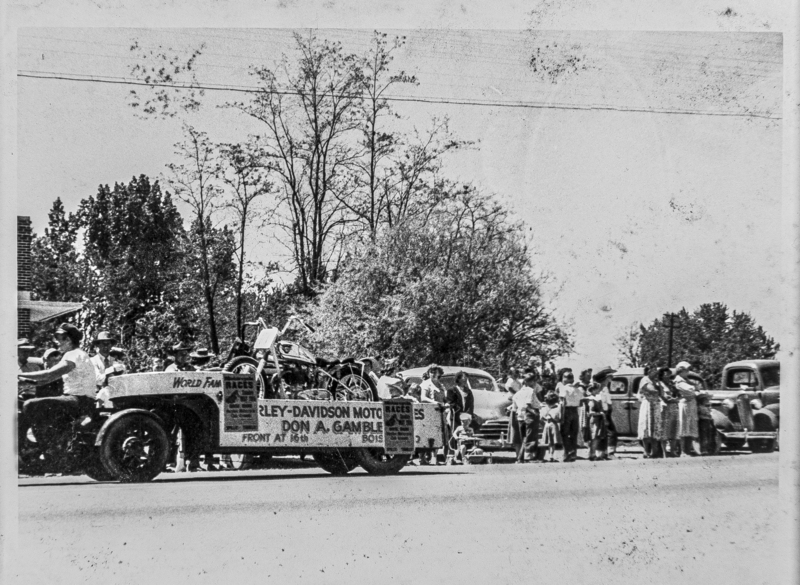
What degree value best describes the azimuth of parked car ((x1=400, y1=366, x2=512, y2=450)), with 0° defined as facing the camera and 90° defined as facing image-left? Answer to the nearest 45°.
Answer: approximately 315°

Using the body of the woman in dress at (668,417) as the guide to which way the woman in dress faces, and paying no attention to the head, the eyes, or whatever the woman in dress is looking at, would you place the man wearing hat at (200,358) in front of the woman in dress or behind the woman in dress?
in front

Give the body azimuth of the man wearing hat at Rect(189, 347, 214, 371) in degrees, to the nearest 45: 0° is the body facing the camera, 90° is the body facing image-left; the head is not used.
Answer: approximately 0°

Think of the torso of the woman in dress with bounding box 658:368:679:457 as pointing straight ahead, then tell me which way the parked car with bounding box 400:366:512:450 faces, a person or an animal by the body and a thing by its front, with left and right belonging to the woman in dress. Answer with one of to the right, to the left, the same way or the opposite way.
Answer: to the left

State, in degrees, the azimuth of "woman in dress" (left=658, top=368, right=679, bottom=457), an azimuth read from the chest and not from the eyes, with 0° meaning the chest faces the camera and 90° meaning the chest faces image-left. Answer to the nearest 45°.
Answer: approximately 45°
